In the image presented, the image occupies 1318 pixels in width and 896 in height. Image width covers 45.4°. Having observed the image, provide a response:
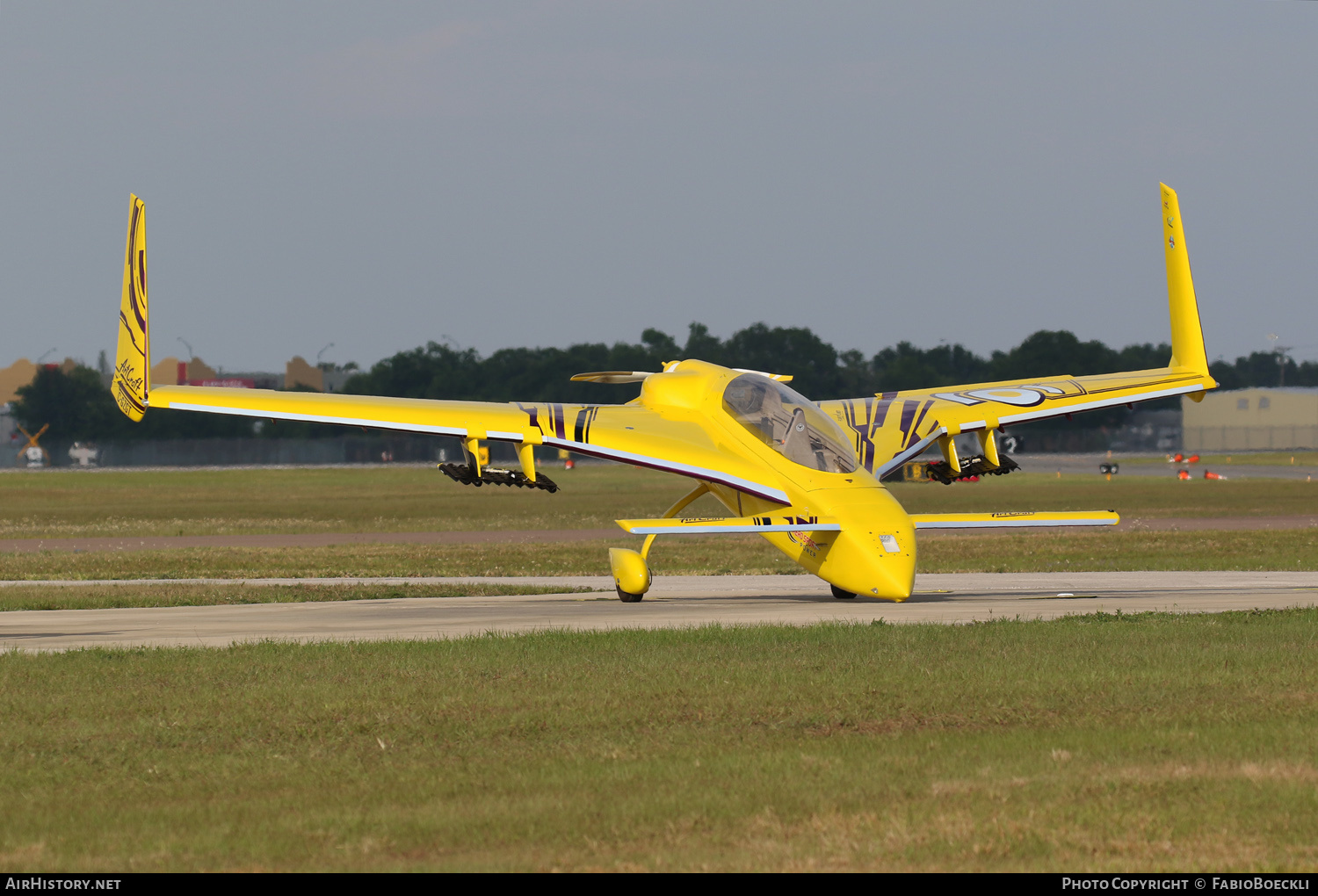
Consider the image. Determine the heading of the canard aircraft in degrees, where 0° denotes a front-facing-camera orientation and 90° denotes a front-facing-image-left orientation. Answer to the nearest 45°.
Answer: approximately 315°
